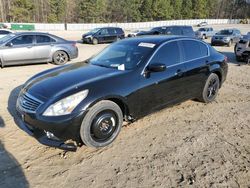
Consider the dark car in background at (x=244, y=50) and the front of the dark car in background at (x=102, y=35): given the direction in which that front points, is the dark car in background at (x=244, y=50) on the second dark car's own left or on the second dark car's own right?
on the second dark car's own left

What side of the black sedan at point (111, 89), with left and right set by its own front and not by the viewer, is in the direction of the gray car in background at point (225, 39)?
back

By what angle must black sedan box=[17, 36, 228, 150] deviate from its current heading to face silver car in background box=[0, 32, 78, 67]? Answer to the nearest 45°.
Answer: approximately 90° to its right

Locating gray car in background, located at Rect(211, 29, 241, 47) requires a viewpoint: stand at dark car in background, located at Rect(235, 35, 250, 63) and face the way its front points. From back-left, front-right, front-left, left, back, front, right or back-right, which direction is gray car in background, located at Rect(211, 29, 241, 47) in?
back-right

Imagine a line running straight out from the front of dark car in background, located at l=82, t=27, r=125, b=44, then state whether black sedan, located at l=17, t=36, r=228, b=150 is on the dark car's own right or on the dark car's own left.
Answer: on the dark car's own left

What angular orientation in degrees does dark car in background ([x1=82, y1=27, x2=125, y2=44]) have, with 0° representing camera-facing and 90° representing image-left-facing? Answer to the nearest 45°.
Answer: approximately 45°

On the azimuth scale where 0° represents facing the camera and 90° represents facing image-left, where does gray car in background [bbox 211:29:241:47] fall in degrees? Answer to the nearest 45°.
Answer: approximately 45°

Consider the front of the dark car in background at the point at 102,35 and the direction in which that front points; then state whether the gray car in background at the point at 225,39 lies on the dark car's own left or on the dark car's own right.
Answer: on the dark car's own left

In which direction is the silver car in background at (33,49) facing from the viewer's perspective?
to the viewer's left

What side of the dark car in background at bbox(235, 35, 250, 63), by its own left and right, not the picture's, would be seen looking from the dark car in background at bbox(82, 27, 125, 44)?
right

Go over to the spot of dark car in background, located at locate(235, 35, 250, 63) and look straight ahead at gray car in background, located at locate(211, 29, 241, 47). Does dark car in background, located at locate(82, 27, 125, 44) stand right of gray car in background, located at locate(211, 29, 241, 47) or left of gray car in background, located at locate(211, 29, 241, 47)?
left
